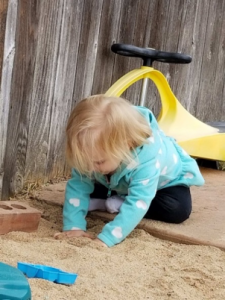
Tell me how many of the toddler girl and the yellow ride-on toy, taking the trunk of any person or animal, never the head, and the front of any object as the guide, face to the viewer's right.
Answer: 0

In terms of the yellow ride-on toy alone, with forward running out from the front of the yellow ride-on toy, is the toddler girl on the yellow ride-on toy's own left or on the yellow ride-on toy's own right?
on the yellow ride-on toy's own left

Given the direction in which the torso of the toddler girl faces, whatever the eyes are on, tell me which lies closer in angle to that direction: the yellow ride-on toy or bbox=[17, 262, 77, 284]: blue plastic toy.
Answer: the blue plastic toy

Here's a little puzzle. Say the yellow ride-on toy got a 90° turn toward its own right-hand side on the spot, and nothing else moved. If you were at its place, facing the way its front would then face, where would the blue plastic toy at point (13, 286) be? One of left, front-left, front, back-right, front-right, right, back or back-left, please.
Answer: back

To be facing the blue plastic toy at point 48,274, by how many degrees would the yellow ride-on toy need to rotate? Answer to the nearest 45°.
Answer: approximately 90° to its left

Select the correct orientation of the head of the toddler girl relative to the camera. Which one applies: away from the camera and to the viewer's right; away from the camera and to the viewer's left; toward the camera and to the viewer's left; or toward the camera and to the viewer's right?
toward the camera and to the viewer's left

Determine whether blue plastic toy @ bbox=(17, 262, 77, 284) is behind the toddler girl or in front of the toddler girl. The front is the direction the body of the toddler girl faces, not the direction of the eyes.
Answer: in front

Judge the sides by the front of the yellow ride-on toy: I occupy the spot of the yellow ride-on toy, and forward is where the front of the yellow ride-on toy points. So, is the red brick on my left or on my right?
on my left

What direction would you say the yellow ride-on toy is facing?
to the viewer's left
